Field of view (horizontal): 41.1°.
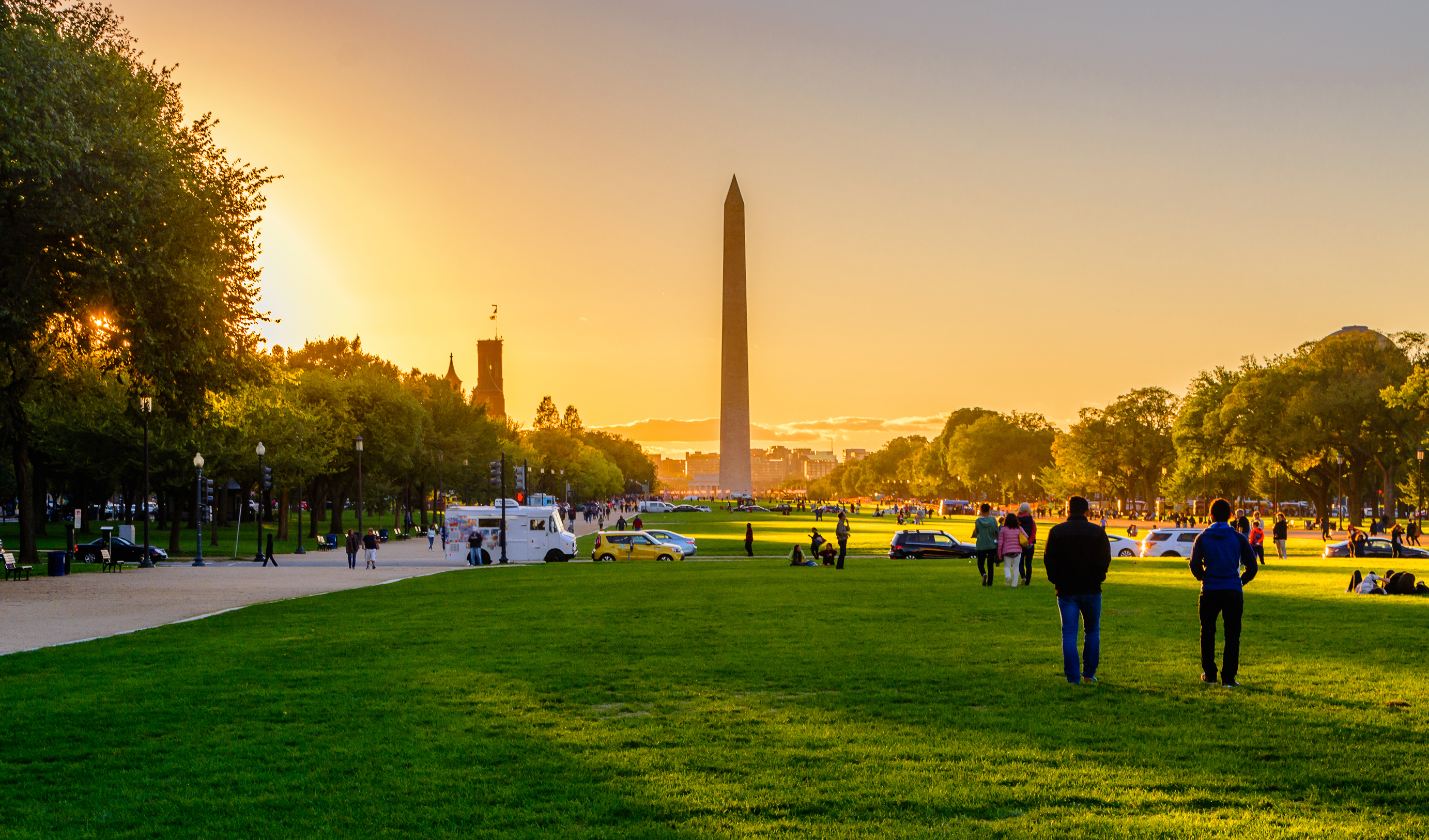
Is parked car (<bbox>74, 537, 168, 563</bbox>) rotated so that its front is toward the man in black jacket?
no

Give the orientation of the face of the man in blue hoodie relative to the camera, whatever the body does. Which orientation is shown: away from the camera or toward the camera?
away from the camera

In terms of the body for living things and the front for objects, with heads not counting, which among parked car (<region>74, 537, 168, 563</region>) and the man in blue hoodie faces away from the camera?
the man in blue hoodie

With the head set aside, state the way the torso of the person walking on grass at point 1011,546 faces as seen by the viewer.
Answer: away from the camera

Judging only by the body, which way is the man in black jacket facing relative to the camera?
away from the camera

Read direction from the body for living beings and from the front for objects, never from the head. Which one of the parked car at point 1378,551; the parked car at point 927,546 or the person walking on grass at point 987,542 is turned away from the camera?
the person walking on grass

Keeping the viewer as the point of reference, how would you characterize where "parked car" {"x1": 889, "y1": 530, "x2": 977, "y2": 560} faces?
facing to the right of the viewer

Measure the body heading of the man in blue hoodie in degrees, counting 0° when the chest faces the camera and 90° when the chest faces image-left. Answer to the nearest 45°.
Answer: approximately 180°

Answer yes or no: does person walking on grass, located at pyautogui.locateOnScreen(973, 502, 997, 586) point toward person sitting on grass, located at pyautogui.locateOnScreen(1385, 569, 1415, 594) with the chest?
no

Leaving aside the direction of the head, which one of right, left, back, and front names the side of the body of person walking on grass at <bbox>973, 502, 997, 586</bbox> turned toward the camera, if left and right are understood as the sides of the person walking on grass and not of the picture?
back

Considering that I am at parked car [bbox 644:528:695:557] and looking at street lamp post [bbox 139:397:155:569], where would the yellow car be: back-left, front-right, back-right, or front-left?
front-left

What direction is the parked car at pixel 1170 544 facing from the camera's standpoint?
to the viewer's right

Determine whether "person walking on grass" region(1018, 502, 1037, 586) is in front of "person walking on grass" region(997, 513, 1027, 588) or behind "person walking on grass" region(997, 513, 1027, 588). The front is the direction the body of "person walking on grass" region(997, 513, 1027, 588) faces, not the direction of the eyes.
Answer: in front
